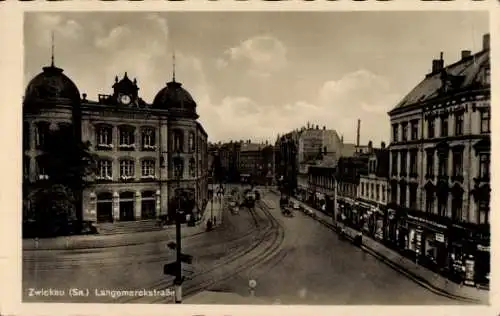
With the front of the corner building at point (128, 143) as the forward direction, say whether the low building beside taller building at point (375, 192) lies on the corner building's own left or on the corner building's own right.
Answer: on the corner building's own left

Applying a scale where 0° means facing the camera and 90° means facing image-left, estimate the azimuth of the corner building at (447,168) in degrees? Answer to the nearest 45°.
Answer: approximately 45°

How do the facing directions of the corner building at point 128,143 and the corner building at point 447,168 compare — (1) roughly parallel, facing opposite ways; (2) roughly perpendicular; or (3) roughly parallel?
roughly perpendicular
